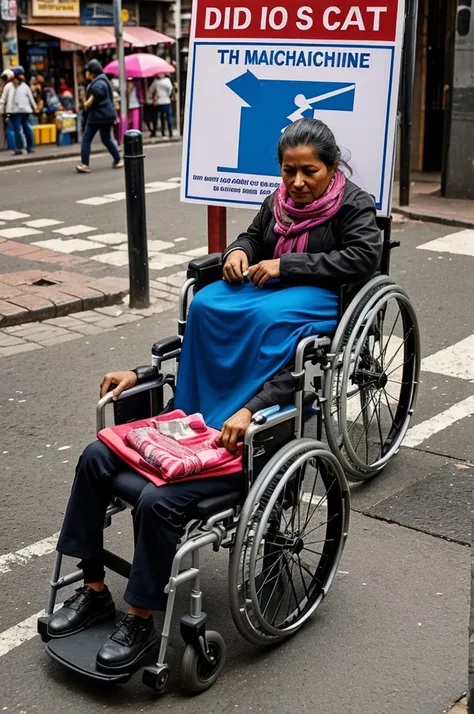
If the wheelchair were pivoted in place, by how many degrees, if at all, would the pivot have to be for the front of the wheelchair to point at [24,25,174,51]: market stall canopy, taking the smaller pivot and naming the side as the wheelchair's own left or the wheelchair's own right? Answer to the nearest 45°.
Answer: approximately 135° to the wheelchair's own right

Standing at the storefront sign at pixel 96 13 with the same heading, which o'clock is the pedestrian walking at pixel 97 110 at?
The pedestrian walking is roughly at 12 o'clock from the storefront sign.

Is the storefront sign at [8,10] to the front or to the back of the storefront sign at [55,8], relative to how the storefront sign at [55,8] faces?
to the front

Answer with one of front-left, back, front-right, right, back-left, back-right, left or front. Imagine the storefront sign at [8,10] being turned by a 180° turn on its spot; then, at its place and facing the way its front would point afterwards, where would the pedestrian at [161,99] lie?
right

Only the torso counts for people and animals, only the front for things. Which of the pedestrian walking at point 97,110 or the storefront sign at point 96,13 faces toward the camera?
the storefront sign

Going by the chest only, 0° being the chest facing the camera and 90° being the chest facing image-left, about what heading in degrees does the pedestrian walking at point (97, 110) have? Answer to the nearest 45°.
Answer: approximately 90°

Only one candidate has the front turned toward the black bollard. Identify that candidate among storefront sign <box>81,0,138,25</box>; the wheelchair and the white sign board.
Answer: the storefront sign

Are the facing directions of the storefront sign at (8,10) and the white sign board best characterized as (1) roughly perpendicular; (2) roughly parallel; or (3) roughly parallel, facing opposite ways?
roughly parallel

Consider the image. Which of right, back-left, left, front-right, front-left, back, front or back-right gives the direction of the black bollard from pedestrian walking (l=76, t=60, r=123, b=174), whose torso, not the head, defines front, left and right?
left

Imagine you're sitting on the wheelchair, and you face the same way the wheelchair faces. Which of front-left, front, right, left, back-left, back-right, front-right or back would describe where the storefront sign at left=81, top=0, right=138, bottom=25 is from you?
back-right

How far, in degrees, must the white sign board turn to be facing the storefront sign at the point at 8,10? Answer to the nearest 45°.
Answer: approximately 180°

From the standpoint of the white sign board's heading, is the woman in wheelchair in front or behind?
in front

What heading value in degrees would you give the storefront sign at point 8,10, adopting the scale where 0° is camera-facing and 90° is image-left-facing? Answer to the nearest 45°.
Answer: approximately 0°

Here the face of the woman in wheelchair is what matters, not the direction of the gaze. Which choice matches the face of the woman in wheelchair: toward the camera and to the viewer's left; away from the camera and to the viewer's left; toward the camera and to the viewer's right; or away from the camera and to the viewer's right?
toward the camera and to the viewer's left

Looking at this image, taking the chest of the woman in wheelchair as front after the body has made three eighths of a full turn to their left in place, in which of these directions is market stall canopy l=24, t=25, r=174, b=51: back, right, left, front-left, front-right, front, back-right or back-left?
left

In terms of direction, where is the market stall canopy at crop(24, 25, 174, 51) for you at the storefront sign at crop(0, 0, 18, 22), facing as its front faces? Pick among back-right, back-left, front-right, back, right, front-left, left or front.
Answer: back-left

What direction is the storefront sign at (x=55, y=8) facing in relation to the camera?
toward the camera

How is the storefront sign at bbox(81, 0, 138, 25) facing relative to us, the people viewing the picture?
facing the viewer
